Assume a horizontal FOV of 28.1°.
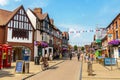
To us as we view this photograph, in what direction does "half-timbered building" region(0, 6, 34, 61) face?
facing the viewer and to the right of the viewer

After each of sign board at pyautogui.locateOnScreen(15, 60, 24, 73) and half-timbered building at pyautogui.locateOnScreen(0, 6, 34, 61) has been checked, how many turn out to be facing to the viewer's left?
0

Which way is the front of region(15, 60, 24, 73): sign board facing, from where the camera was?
facing the viewer

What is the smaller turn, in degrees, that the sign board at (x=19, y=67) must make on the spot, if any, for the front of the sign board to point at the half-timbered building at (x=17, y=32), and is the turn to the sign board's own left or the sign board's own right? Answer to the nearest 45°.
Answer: approximately 180°

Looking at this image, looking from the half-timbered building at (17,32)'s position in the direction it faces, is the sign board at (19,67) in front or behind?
in front
